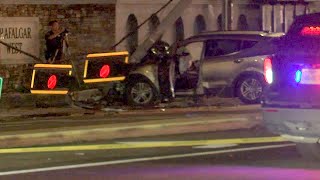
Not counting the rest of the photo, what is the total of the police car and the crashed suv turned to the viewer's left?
1

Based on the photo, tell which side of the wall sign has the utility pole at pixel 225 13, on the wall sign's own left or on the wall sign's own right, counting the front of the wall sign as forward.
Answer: on the wall sign's own left

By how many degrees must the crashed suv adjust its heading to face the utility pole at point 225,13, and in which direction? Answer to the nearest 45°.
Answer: approximately 90° to its right

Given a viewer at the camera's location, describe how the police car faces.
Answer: facing away from the viewer

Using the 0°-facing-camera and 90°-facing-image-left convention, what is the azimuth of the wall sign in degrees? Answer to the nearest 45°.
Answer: approximately 0°

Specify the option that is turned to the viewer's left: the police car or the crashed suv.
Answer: the crashed suv

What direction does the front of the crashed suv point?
to the viewer's left

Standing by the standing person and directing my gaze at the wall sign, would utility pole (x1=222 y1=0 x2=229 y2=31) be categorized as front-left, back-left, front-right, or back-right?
back-right

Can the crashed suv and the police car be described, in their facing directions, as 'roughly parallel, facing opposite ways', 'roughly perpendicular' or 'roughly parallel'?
roughly perpendicular

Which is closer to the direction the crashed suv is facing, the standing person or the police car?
the standing person
